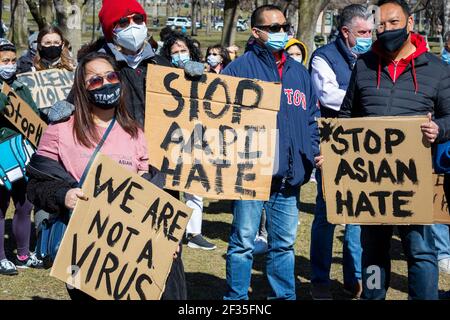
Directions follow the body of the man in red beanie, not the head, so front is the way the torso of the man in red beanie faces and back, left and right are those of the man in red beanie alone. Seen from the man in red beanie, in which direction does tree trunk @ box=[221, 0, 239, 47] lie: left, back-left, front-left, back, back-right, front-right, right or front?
back-left

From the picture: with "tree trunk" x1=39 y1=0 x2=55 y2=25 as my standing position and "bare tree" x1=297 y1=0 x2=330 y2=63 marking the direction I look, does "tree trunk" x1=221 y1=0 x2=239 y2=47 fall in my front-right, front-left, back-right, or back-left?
front-left

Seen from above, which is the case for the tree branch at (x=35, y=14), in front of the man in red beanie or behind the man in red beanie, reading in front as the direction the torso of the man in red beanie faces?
behind

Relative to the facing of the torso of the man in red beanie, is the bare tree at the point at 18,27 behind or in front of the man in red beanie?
behind

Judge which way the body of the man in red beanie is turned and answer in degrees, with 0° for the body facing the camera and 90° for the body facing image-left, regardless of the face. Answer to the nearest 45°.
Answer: approximately 315°
